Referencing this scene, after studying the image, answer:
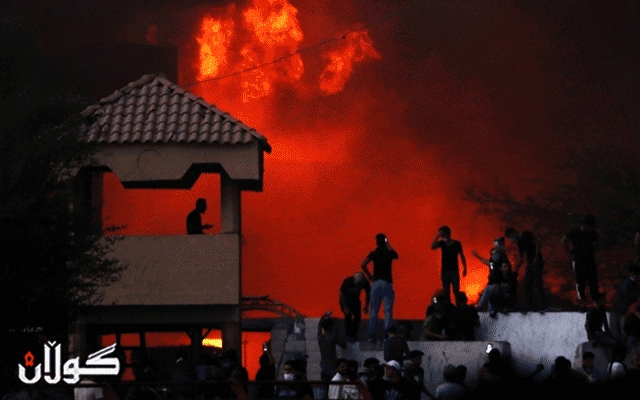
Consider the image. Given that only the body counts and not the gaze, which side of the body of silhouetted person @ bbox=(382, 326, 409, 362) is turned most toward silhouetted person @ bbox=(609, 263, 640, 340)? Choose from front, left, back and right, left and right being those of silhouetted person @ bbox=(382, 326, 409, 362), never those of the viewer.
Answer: right

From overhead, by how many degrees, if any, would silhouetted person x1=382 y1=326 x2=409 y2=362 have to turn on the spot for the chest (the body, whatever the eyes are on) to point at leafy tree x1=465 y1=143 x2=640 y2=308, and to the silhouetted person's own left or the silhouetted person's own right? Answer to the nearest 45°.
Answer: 0° — they already face it

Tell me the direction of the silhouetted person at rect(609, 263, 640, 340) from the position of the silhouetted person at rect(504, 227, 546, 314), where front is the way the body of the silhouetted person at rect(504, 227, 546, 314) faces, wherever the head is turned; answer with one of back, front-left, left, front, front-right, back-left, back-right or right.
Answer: back-left

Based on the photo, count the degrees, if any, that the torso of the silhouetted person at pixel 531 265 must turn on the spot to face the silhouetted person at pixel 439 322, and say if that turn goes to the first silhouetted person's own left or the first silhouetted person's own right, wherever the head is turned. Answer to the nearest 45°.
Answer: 0° — they already face them

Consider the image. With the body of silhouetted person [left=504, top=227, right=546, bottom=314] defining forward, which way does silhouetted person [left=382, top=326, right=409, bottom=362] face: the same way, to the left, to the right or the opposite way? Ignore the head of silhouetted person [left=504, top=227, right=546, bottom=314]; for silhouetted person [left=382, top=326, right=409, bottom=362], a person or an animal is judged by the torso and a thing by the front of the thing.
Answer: to the right

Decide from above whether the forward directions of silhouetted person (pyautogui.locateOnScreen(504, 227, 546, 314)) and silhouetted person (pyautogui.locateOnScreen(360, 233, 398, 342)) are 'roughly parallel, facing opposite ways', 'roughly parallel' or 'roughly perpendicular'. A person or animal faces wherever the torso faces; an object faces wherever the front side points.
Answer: roughly perpendicular

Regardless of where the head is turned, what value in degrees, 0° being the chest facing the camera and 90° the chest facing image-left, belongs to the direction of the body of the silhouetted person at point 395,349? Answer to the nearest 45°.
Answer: approximately 180°
